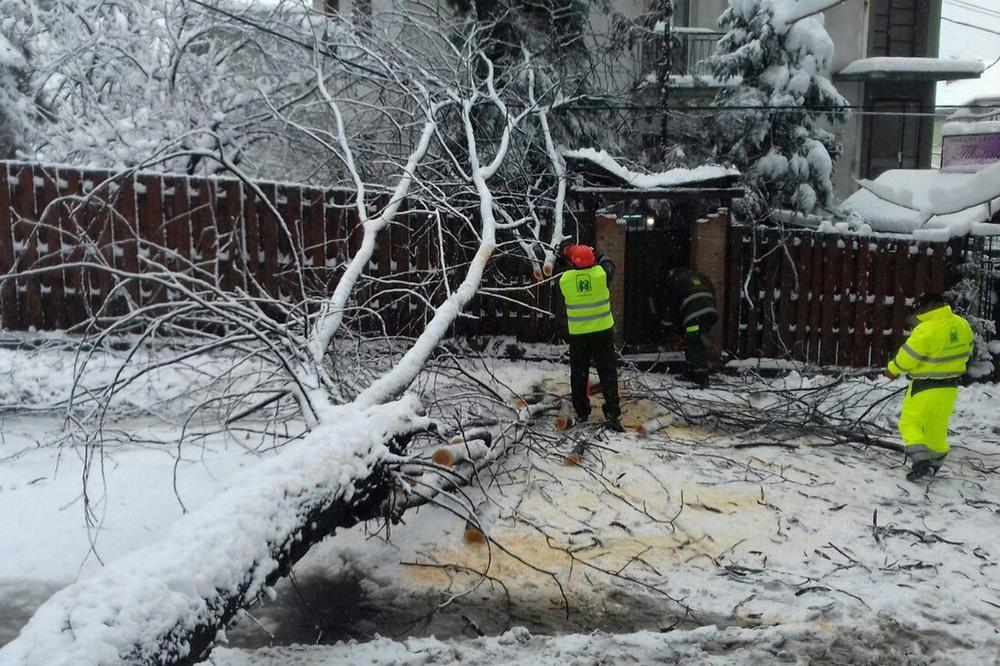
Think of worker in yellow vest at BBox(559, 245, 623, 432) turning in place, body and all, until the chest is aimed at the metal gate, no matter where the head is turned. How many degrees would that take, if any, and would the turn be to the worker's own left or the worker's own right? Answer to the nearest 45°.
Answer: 0° — they already face it

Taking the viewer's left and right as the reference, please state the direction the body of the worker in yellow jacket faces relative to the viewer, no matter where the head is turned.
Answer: facing away from the viewer and to the left of the viewer

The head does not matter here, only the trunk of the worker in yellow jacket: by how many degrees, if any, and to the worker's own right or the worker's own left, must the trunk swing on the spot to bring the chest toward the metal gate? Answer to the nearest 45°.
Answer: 0° — they already face it

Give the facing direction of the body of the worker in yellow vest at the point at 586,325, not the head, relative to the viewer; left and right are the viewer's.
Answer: facing away from the viewer

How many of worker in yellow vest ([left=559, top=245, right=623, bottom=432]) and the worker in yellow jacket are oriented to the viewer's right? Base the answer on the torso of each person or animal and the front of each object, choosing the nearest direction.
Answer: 0

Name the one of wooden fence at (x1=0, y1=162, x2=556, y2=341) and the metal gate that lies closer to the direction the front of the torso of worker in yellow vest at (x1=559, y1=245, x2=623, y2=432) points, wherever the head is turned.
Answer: the metal gate

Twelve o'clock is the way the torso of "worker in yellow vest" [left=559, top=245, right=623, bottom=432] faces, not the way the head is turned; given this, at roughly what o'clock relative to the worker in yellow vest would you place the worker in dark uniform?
The worker in dark uniform is roughly at 1 o'clock from the worker in yellow vest.

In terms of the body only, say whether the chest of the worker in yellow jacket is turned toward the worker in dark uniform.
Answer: yes

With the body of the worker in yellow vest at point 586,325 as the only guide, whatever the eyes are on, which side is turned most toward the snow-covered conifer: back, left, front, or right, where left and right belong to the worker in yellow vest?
front

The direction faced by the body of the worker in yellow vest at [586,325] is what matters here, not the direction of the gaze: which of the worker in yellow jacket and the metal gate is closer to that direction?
the metal gate

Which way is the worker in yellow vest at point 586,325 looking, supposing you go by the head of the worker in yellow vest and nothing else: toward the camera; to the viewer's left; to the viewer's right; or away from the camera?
away from the camera
